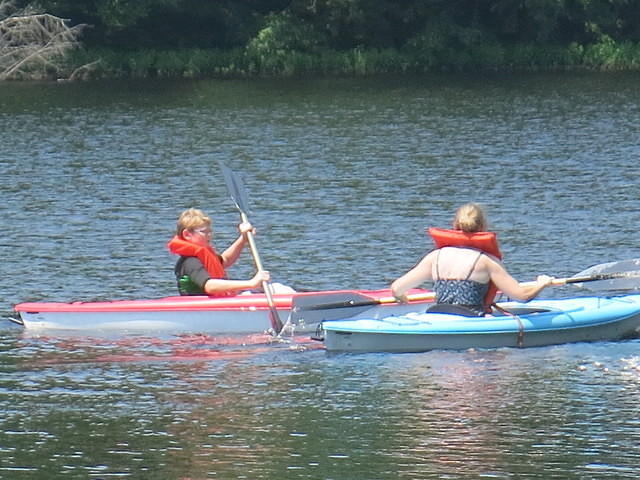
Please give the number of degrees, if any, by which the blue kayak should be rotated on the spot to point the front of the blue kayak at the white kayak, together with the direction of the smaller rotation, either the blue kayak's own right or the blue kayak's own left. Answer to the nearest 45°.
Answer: approximately 180°

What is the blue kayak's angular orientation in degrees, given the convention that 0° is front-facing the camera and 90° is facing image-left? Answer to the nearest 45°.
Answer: approximately 270°

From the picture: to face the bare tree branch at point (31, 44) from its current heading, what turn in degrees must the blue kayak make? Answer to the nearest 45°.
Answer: approximately 135° to its left
